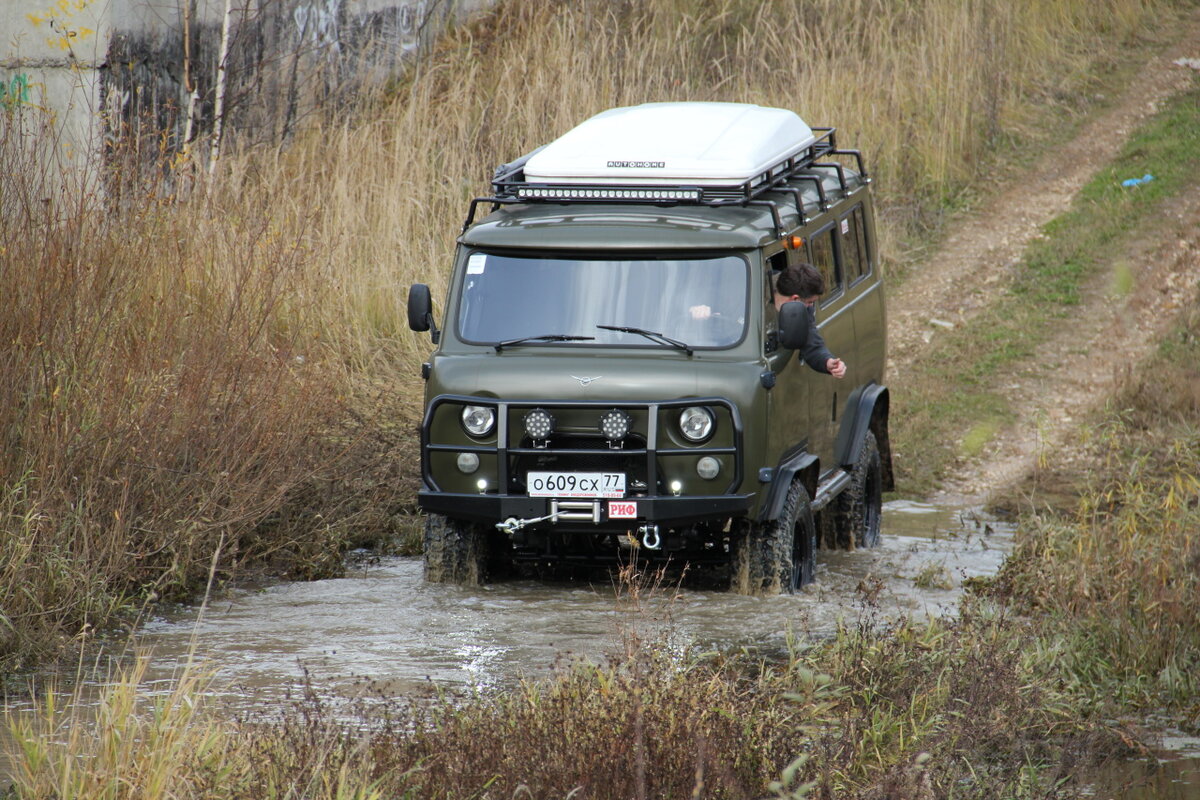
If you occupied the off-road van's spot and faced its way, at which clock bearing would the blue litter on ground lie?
The blue litter on ground is roughly at 7 o'clock from the off-road van.

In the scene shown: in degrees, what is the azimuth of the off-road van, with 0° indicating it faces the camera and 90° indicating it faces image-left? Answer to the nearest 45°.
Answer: approximately 0°
